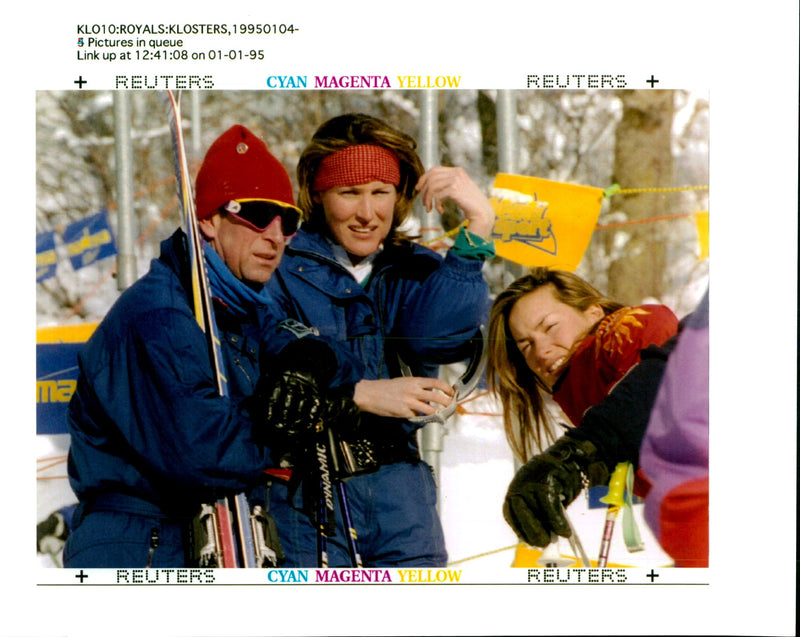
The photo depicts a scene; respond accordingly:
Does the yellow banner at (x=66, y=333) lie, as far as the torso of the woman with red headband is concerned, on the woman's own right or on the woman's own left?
on the woman's own right

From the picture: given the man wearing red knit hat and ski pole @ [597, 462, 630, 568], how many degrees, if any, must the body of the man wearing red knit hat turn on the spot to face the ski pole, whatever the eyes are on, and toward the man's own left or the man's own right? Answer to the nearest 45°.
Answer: approximately 45° to the man's own left

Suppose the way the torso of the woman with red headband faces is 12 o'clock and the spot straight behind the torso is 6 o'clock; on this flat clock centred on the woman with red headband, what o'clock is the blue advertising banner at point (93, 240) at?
The blue advertising banner is roughly at 5 o'clock from the woman with red headband.

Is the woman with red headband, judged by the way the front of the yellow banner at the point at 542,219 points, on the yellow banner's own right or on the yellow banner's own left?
on the yellow banner's own right

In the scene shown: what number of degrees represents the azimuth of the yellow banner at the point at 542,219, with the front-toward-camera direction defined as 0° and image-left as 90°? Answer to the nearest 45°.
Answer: approximately 0°

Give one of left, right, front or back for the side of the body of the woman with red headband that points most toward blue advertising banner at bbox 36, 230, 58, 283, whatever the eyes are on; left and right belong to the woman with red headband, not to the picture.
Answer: back
